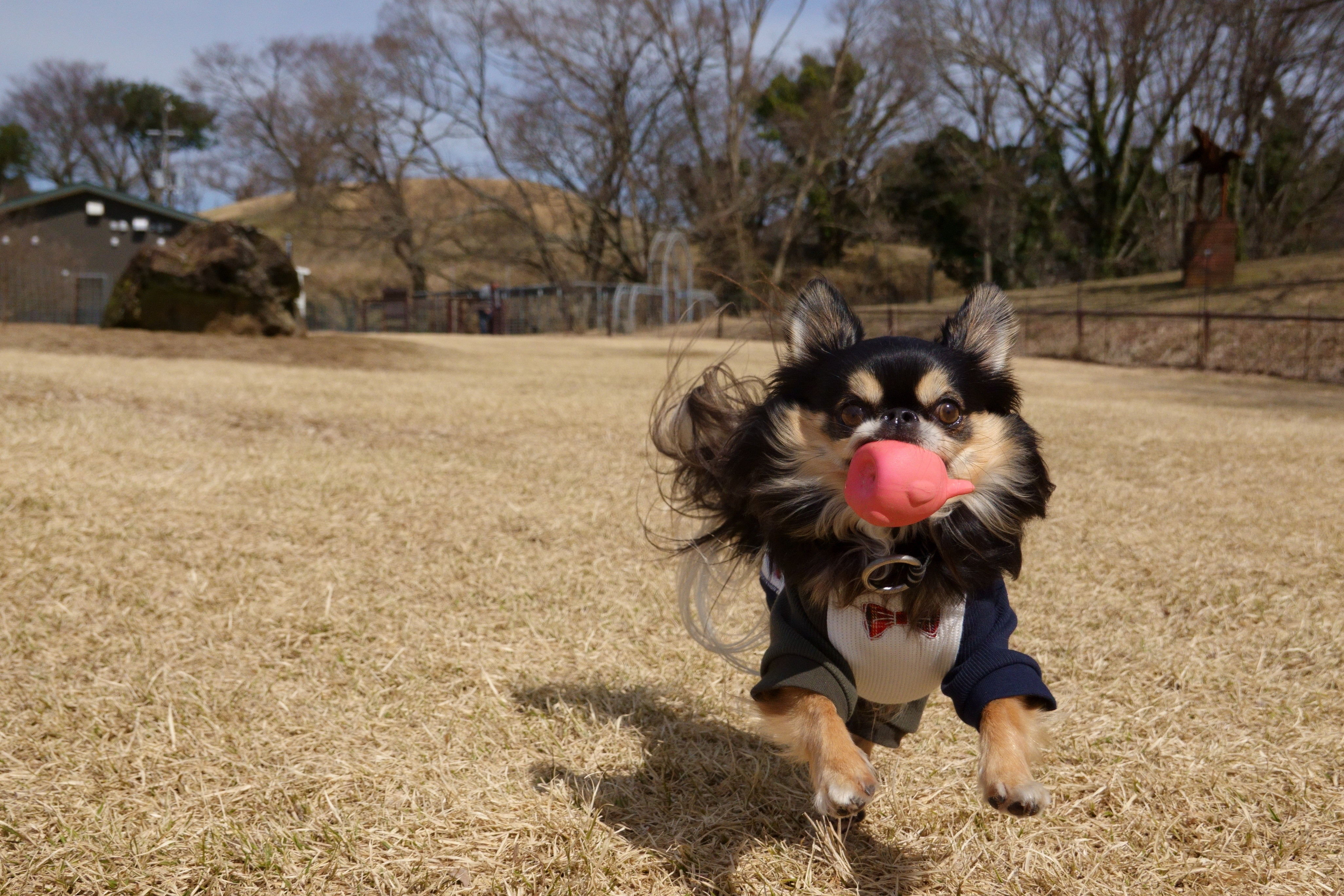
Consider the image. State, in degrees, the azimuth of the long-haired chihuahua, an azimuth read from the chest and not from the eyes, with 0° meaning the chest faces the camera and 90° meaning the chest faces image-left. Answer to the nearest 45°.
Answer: approximately 0°

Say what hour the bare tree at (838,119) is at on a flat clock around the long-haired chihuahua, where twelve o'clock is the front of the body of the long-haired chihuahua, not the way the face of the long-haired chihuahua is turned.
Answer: The bare tree is roughly at 6 o'clock from the long-haired chihuahua.

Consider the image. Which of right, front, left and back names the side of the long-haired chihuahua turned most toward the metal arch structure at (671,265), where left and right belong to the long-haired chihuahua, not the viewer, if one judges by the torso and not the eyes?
back

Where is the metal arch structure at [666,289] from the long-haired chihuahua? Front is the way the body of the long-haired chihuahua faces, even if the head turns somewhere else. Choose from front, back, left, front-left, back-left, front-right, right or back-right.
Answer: back

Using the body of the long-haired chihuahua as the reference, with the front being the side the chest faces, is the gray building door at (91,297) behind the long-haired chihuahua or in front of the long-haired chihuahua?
behind

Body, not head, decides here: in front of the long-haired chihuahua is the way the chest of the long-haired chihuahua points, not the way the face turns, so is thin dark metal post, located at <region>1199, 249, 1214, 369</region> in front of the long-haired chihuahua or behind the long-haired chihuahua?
behind

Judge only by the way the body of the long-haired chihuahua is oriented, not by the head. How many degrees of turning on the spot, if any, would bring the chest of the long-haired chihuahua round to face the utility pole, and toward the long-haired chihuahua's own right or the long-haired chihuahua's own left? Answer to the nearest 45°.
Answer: approximately 135° to the long-haired chihuahua's own right

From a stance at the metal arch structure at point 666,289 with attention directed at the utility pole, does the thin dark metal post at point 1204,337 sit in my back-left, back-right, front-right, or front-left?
back-left

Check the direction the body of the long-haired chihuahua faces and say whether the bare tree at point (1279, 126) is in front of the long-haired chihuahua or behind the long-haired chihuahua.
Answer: behind

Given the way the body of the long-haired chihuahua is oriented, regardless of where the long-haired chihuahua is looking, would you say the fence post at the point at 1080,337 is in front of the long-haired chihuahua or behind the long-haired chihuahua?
behind

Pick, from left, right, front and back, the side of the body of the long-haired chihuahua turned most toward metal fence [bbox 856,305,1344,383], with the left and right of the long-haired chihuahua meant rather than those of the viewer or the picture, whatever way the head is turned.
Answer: back

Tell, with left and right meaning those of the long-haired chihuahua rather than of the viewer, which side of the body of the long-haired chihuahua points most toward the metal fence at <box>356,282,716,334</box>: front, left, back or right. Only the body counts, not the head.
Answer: back
